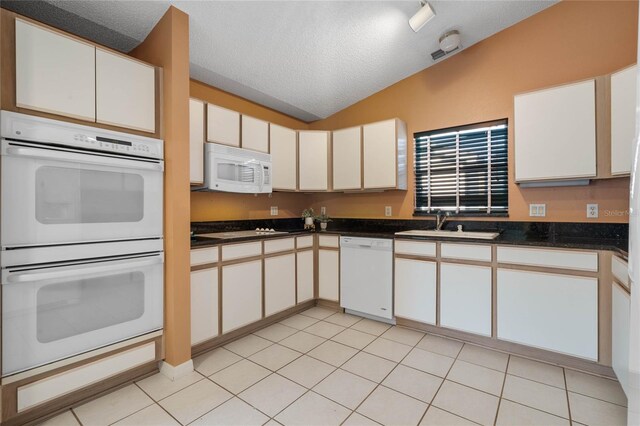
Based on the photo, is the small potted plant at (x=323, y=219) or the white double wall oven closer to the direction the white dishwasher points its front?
the white double wall oven

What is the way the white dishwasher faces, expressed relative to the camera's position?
facing the viewer and to the left of the viewer

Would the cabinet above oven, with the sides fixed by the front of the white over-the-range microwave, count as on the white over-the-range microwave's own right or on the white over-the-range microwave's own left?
on the white over-the-range microwave's own right

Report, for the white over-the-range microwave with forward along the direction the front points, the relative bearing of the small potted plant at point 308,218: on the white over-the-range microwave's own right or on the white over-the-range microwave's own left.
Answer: on the white over-the-range microwave's own left

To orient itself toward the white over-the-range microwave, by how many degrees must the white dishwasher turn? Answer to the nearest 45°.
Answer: approximately 45° to its right

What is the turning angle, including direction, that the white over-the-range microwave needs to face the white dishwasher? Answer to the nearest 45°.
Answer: approximately 45° to its left

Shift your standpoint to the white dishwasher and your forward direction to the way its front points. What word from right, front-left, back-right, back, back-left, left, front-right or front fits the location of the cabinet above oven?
front

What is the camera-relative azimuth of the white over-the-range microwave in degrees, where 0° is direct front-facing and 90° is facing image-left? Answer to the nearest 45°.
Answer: approximately 315°

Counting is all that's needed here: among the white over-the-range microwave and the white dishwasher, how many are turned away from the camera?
0

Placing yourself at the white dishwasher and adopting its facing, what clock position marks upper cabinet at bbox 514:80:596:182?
The upper cabinet is roughly at 8 o'clock from the white dishwasher.

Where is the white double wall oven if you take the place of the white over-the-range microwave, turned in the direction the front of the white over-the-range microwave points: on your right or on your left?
on your right

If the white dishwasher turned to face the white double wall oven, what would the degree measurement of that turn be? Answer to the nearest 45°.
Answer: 0° — it already faces it

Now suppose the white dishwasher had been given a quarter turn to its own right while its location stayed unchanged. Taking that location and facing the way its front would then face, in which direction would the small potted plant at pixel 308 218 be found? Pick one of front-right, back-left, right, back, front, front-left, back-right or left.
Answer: front

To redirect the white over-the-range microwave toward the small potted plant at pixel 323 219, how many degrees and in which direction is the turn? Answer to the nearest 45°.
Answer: approximately 90° to its left
